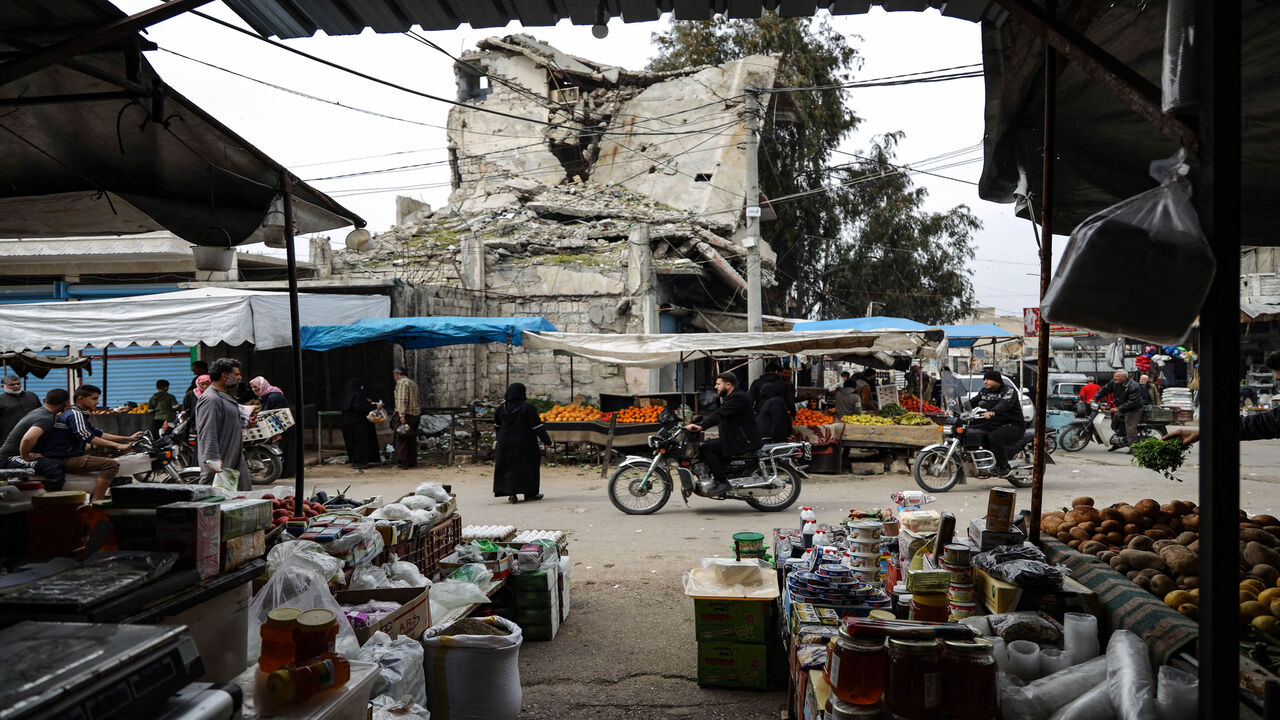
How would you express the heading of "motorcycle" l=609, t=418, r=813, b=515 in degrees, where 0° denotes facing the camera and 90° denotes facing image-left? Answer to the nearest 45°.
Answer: approximately 90°

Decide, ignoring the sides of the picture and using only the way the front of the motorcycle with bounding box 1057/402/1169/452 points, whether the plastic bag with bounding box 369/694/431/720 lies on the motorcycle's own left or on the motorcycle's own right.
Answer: on the motorcycle's own left

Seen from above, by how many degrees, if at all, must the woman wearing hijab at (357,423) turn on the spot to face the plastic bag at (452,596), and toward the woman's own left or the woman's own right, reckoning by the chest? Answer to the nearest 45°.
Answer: approximately 90° to the woman's own right

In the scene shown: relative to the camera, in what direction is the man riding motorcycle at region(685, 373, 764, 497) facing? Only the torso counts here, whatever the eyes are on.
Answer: to the viewer's left

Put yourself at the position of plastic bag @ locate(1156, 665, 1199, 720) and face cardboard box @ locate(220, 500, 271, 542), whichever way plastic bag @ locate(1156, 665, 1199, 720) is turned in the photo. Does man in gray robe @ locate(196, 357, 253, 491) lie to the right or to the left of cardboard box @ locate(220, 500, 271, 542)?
right

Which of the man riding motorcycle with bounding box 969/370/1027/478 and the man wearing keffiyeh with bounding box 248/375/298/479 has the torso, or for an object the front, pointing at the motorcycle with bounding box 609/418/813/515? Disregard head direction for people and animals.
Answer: the man riding motorcycle

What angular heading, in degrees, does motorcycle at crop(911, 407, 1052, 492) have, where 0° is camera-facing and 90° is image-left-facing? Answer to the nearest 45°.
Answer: approximately 45°
